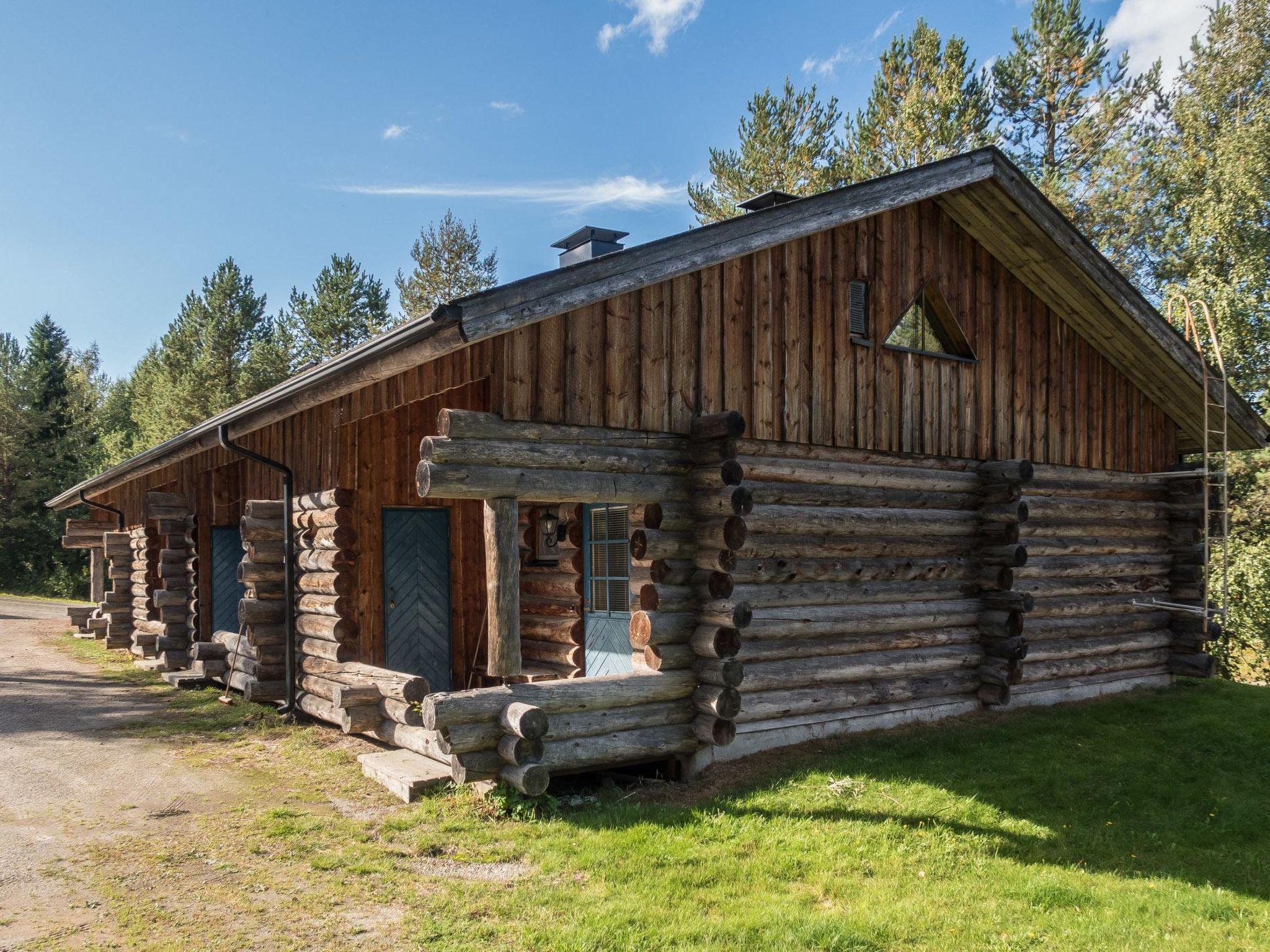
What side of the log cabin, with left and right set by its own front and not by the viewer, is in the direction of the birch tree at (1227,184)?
back

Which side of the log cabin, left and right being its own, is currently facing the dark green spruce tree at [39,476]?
right

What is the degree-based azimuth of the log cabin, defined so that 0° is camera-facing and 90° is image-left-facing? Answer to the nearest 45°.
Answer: approximately 45°

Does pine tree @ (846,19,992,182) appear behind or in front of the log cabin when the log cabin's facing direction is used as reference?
behind

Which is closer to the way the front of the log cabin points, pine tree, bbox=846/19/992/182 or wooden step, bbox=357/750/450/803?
the wooden step

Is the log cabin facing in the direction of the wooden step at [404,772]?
yes

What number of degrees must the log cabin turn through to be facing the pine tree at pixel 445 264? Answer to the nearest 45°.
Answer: approximately 135° to its right
